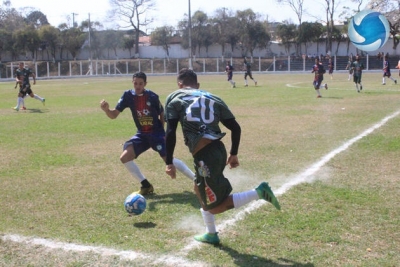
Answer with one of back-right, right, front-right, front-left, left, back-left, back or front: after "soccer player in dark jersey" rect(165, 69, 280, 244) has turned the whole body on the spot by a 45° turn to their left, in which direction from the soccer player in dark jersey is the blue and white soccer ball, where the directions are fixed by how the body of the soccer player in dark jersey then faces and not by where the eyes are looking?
front-right

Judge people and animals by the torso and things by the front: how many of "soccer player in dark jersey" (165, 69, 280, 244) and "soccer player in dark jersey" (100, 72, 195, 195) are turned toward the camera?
1

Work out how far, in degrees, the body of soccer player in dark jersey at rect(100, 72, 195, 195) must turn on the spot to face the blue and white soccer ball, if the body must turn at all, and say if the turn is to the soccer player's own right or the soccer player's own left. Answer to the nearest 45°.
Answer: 0° — they already face it

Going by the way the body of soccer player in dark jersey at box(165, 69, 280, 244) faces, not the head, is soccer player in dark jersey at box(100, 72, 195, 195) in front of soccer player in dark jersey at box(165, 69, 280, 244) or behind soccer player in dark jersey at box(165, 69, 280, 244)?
in front

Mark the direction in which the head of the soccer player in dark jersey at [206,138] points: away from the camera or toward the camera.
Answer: away from the camera

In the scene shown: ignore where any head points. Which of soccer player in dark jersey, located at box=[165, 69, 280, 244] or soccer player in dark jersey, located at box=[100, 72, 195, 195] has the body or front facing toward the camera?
soccer player in dark jersey, located at box=[100, 72, 195, 195]

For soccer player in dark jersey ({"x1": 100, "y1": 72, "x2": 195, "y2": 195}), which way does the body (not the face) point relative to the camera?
toward the camera

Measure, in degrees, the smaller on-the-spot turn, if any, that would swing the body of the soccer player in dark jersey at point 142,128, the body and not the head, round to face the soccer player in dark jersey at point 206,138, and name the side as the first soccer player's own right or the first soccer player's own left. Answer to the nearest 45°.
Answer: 0° — they already face them

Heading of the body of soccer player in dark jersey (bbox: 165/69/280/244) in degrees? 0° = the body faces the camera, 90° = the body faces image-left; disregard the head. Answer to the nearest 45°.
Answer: approximately 135°
